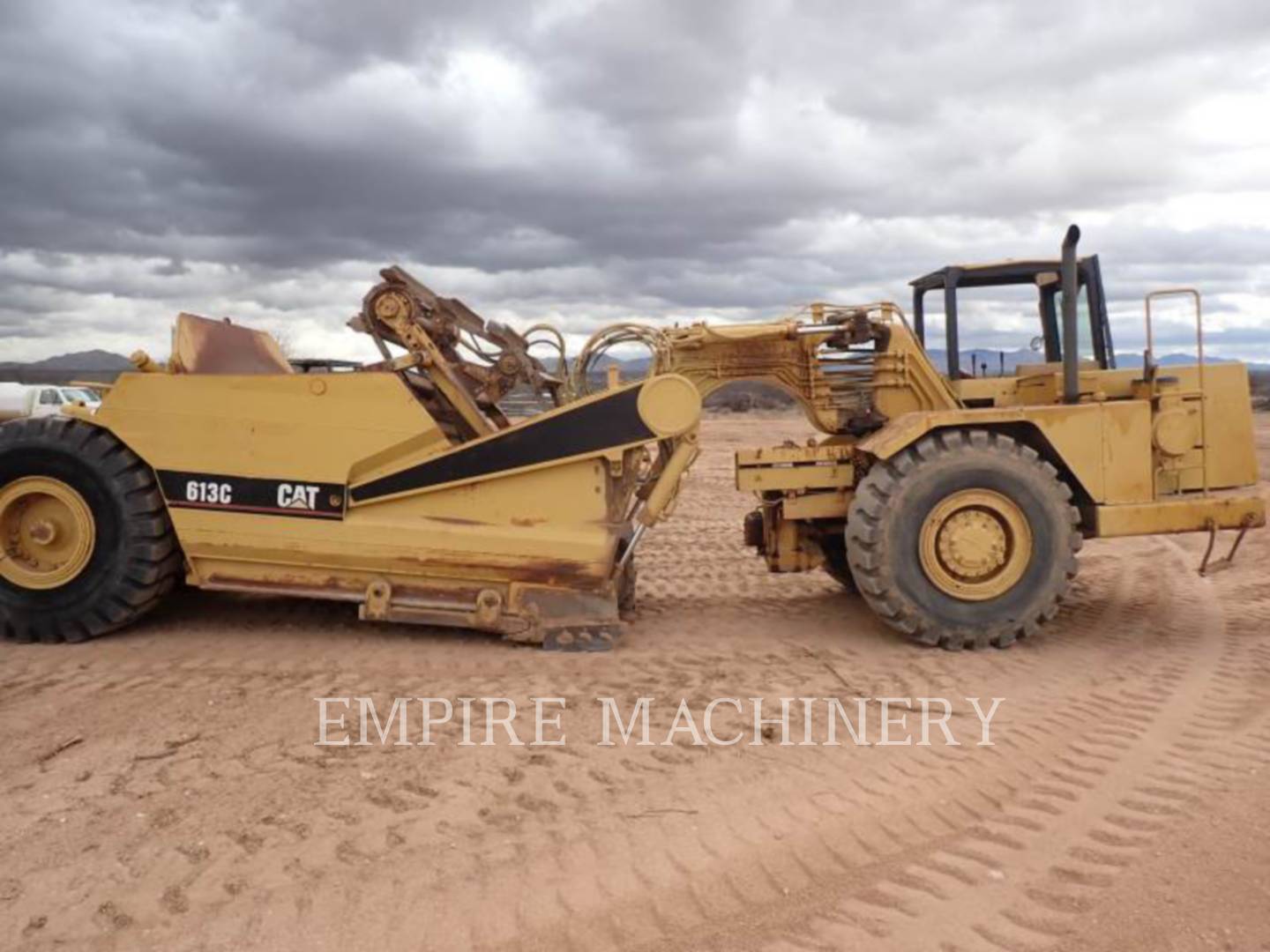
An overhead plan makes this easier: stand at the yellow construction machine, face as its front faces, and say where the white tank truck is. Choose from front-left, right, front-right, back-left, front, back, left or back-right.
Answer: back-left

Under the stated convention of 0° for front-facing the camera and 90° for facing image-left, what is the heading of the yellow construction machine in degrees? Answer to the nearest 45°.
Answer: approximately 270°
